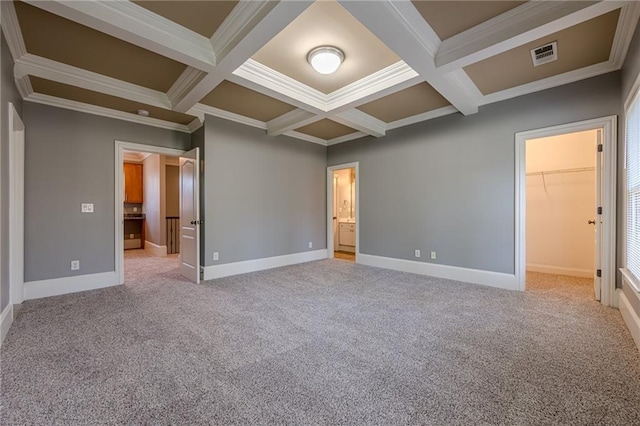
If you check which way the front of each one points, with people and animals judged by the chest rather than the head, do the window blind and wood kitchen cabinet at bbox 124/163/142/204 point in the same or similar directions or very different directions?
very different directions

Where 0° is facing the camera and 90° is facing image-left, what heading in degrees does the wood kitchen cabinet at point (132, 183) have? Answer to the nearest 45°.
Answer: approximately 0°

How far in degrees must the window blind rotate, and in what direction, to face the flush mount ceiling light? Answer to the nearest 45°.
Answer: approximately 45° to its left

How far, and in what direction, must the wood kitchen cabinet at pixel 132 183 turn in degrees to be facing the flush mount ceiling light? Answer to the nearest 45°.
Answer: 0° — it already faces it

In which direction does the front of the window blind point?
to the viewer's left

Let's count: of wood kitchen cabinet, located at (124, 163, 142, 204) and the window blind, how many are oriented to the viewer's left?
1
